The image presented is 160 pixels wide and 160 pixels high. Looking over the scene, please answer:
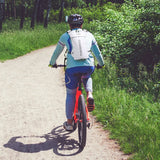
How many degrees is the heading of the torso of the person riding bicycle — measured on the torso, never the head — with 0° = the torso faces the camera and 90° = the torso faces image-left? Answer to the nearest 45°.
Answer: approximately 180°
